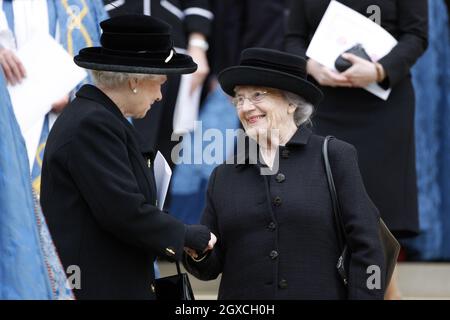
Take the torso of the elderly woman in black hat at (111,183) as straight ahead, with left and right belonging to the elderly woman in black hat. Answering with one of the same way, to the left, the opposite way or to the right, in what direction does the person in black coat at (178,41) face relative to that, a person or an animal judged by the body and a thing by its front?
to the right

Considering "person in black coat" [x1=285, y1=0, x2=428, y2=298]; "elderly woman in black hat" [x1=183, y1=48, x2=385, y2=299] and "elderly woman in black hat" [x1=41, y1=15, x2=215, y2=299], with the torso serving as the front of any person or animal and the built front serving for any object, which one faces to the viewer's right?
"elderly woman in black hat" [x1=41, y1=15, x2=215, y2=299]

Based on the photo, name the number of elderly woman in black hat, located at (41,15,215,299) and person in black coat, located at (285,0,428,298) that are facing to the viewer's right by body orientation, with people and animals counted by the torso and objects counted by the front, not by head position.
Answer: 1

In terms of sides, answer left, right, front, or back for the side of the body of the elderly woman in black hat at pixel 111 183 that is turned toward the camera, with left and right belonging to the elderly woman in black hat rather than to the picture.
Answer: right

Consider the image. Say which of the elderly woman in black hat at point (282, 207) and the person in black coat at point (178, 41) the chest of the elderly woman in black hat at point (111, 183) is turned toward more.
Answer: the elderly woman in black hat

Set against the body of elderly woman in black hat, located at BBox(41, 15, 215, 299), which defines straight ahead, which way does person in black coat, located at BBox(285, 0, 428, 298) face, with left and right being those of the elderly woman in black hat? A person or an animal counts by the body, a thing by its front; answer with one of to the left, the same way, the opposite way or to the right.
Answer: to the right

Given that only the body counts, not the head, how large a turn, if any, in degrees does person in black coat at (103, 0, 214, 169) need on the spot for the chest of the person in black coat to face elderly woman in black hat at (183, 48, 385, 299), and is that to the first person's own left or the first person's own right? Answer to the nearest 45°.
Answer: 0° — they already face them

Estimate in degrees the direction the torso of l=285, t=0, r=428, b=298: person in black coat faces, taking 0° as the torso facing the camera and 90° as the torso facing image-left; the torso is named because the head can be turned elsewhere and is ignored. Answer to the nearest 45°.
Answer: approximately 0°
